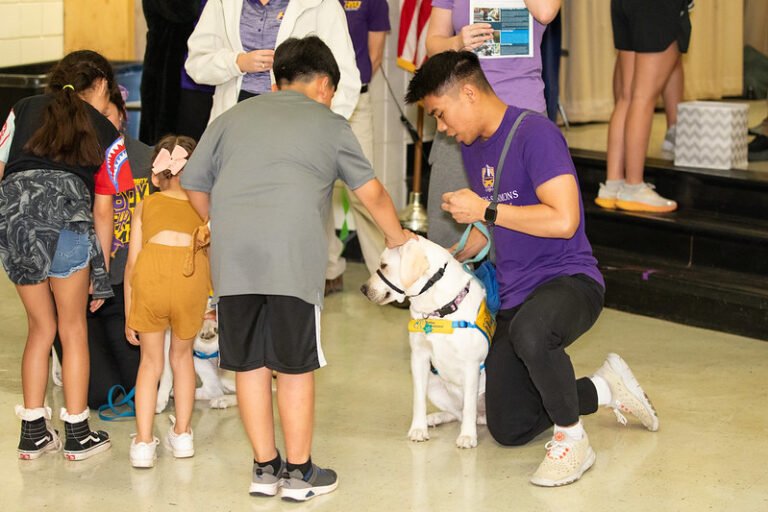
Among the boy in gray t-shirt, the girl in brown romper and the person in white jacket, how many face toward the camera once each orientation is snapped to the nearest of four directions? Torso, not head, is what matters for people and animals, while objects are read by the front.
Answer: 1

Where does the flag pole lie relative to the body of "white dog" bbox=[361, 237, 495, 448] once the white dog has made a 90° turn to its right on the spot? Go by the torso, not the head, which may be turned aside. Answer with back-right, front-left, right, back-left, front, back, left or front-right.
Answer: front-right

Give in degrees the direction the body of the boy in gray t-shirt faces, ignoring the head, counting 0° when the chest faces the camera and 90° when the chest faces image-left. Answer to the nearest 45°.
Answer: approximately 225°

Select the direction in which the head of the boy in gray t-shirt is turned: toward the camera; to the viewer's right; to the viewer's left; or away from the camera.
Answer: away from the camera

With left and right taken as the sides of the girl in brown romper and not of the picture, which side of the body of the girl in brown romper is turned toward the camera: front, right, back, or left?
back

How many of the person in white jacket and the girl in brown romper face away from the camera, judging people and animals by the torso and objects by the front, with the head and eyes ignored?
1

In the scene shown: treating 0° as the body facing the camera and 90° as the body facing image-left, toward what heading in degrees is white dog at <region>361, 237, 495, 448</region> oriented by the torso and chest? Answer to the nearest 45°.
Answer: approximately 45°

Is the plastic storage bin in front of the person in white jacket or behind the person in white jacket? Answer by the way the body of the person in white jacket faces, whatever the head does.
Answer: behind

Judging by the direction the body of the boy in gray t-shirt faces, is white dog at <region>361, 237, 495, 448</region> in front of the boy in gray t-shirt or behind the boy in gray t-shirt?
in front

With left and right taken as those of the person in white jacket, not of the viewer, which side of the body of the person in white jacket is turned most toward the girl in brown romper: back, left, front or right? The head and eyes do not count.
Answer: front
